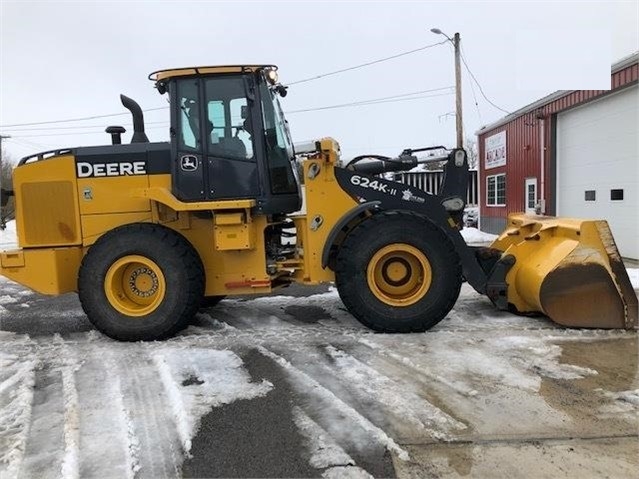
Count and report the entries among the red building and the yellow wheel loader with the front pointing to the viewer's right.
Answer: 1

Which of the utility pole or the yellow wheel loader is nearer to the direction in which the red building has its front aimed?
the yellow wheel loader

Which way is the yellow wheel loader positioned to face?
to the viewer's right

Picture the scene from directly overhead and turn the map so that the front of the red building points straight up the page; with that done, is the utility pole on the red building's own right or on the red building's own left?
on the red building's own right

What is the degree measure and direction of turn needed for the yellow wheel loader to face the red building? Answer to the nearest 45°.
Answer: approximately 45° to its left

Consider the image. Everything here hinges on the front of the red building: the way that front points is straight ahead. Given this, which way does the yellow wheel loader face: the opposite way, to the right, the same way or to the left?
the opposite way
